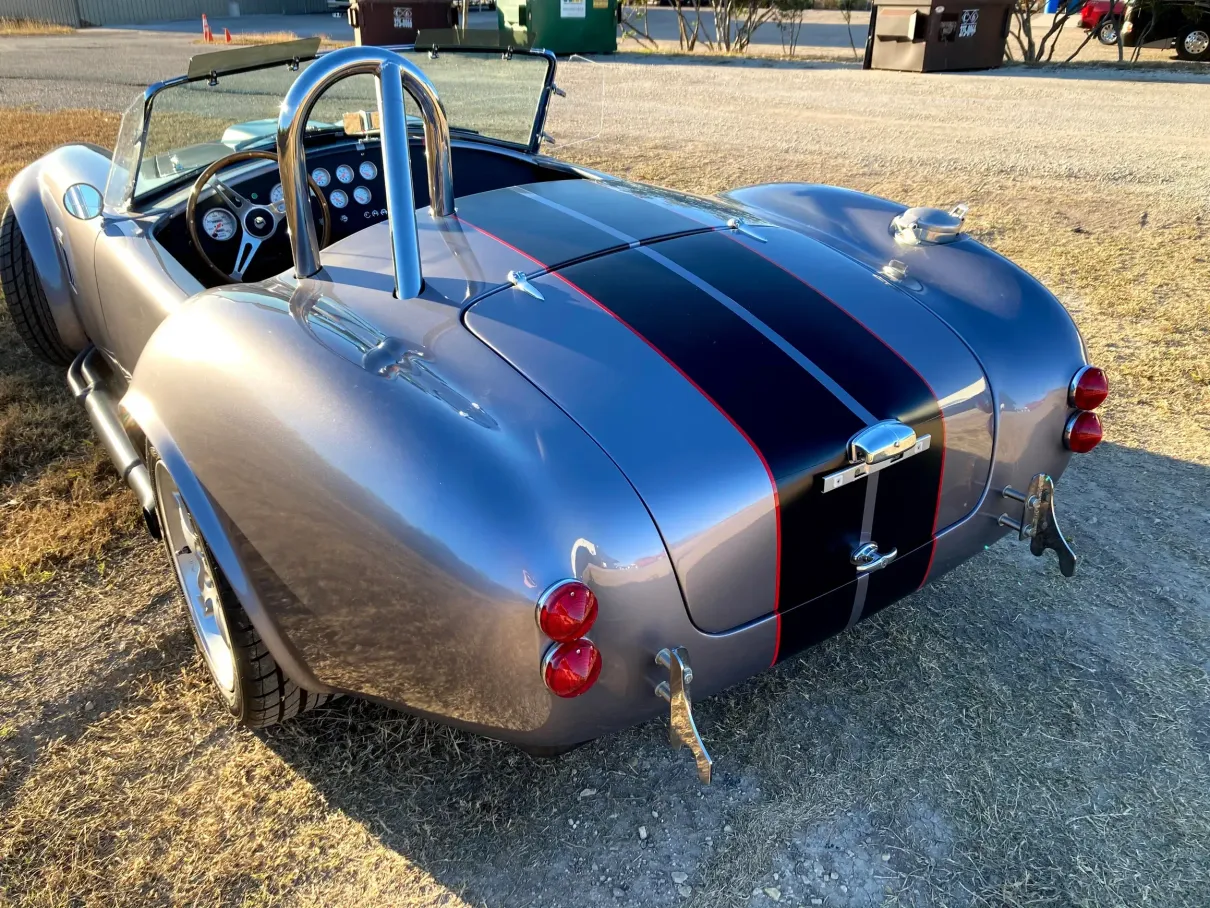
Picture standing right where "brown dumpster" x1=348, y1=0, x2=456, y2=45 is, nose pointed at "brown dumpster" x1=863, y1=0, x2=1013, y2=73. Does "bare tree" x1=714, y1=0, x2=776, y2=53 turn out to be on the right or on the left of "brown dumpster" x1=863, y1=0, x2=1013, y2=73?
left

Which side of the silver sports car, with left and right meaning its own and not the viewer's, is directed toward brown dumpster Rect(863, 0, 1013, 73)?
right

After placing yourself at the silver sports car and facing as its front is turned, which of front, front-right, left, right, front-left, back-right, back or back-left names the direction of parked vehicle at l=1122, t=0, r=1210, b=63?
right

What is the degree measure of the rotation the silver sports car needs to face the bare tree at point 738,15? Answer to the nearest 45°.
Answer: approximately 45° to its right

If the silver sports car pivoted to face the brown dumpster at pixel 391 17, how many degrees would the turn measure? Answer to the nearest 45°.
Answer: approximately 45° to its right

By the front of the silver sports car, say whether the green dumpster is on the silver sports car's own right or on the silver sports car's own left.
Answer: on the silver sports car's own right

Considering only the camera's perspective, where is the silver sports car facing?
facing away from the viewer and to the left of the viewer

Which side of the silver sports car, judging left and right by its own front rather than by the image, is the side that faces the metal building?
front
